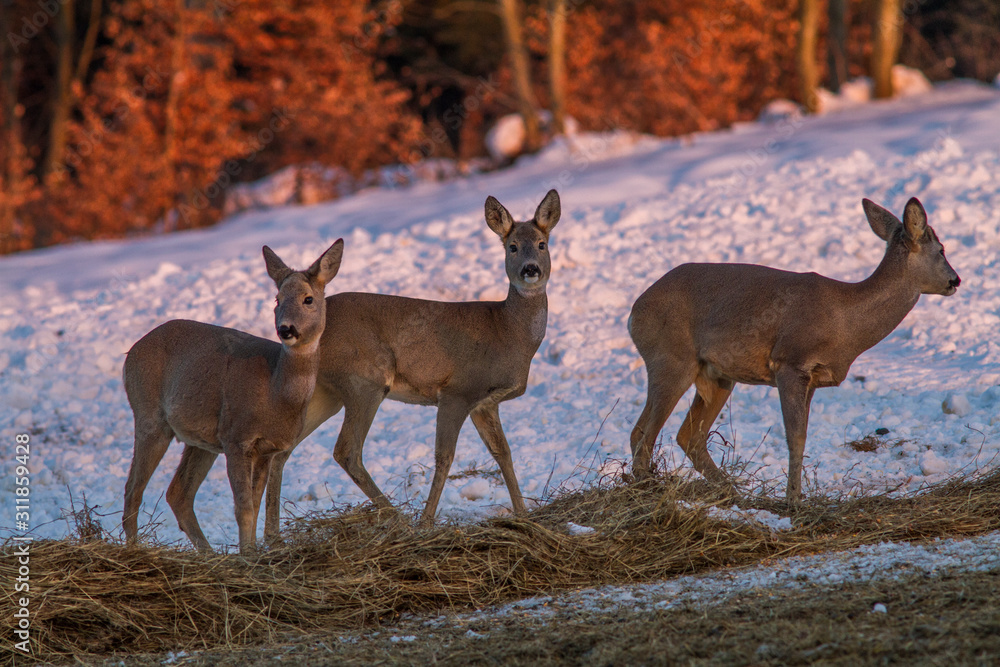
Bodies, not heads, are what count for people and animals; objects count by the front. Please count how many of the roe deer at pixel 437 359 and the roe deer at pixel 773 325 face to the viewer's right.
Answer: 2

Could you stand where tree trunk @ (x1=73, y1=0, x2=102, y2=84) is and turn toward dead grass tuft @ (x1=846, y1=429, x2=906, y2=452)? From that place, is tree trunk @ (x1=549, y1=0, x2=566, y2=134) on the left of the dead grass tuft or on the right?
left

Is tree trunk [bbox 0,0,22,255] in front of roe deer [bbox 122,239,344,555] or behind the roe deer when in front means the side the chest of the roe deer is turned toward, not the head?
behind

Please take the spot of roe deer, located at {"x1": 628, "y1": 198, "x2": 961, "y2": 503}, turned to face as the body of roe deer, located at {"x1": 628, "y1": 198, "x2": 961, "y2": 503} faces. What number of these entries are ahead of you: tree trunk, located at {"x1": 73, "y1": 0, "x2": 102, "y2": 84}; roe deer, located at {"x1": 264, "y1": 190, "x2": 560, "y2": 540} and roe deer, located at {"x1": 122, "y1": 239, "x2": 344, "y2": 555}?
0

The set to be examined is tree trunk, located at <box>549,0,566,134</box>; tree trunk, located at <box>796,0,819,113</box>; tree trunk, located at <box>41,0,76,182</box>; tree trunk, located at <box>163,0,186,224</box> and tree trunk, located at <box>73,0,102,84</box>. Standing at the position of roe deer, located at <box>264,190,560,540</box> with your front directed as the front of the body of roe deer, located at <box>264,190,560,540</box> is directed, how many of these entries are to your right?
0

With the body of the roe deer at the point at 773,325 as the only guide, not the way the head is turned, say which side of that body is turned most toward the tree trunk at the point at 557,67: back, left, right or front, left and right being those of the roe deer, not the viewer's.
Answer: left

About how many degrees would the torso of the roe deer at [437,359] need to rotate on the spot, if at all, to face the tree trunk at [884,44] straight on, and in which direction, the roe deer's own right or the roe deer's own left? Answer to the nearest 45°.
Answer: approximately 45° to the roe deer's own left

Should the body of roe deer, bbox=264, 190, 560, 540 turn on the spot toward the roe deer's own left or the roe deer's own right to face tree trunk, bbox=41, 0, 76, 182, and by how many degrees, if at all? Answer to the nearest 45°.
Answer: approximately 90° to the roe deer's own left

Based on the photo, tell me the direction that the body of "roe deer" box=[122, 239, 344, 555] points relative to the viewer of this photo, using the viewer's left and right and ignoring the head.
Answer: facing the viewer and to the right of the viewer

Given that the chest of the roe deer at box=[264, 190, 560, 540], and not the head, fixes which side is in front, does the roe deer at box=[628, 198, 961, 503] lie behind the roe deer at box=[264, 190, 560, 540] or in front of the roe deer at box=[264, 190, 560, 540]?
in front

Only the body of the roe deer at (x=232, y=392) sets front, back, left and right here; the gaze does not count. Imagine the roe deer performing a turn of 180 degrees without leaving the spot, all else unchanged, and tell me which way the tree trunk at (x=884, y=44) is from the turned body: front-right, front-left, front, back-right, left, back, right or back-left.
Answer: right

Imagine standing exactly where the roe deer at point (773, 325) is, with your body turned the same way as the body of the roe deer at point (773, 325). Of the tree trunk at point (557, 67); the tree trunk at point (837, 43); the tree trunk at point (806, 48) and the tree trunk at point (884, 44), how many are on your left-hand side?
4

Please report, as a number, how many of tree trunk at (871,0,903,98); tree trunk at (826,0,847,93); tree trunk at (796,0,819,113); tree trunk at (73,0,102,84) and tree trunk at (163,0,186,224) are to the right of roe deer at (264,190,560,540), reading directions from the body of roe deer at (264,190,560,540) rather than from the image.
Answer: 0

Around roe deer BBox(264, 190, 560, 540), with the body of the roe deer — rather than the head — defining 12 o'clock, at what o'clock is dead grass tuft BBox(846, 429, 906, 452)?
The dead grass tuft is roughly at 12 o'clock from the roe deer.

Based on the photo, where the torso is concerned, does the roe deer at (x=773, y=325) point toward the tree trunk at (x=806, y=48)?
no

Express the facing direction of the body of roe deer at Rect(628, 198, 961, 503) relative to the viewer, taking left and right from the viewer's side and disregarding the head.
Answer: facing to the right of the viewer

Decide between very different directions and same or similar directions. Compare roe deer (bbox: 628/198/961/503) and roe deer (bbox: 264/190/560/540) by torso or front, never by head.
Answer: same or similar directions

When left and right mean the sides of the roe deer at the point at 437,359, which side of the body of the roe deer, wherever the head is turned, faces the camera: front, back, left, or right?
right

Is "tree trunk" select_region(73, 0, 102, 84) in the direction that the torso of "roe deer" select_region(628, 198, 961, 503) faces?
no
